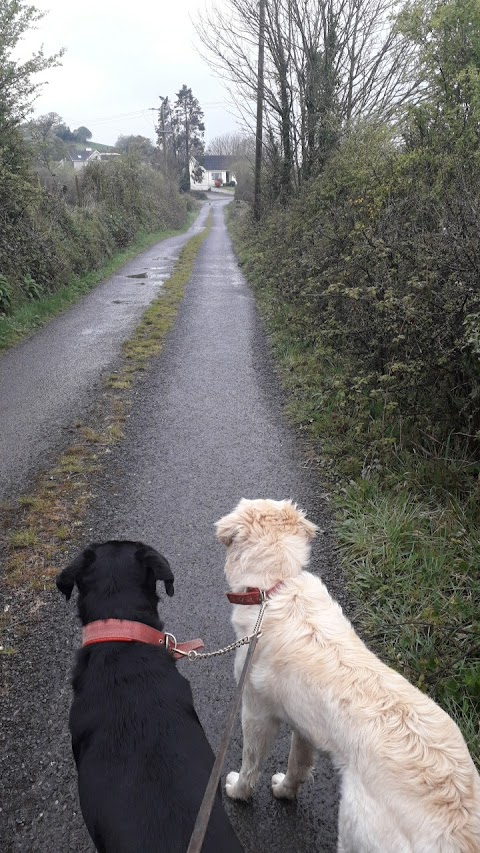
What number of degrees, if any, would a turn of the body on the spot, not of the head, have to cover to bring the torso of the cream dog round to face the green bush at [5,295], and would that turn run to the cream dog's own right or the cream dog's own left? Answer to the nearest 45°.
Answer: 0° — it already faces it

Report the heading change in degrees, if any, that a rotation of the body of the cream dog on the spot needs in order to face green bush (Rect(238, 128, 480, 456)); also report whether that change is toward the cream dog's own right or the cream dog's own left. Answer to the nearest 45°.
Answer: approximately 45° to the cream dog's own right

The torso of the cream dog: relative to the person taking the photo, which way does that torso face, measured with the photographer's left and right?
facing away from the viewer and to the left of the viewer
